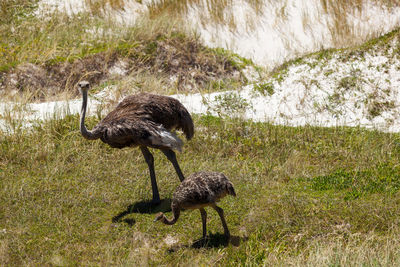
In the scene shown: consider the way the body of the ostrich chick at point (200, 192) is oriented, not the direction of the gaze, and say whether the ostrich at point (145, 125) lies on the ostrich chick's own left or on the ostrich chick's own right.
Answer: on the ostrich chick's own right

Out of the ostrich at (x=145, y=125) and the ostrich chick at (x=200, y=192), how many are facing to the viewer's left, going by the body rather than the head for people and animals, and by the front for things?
2

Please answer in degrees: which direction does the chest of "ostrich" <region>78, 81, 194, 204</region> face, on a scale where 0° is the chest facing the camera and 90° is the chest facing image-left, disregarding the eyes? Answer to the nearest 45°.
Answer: approximately 90°

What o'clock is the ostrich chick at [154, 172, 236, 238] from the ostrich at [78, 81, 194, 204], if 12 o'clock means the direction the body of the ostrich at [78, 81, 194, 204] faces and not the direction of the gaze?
the ostrich chick at [154, 172, 236, 238] is roughly at 8 o'clock from the ostrich at [78, 81, 194, 204].

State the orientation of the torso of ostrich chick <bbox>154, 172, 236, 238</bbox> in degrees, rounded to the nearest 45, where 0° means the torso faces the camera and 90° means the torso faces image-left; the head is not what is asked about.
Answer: approximately 90°

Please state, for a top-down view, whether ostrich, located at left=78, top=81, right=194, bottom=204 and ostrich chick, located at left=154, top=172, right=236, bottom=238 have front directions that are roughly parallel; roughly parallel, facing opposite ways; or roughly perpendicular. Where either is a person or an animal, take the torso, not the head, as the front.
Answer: roughly parallel
